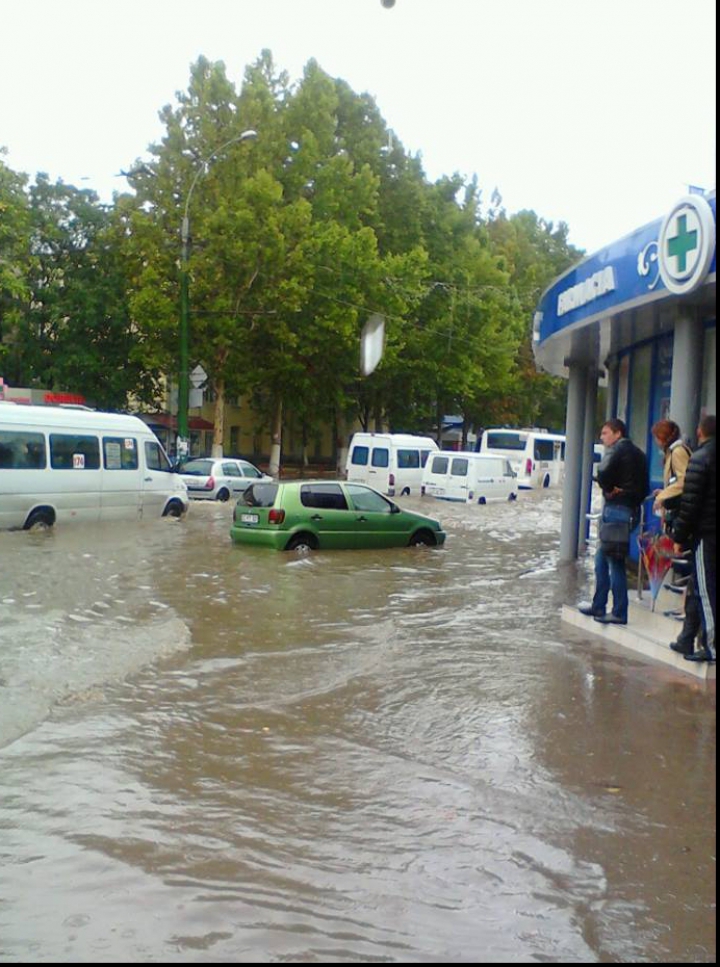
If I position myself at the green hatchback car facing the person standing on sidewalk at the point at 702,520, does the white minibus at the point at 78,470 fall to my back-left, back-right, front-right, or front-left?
back-right

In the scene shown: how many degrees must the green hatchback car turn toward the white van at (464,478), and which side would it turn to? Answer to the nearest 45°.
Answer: approximately 45° to its left

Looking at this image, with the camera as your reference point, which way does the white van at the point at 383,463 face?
facing away from the viewer and to the right of the viewer

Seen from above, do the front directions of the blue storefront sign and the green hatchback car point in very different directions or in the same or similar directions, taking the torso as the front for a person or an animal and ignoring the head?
very different directions

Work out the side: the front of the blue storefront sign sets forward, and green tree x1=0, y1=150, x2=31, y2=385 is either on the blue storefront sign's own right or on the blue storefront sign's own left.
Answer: on the blue storefront sign's own right

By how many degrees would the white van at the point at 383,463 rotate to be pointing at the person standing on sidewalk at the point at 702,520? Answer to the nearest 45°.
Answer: approximately 135° to its right

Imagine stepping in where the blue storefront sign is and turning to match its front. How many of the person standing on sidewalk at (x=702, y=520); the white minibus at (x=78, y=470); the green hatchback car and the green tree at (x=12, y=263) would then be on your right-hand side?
3

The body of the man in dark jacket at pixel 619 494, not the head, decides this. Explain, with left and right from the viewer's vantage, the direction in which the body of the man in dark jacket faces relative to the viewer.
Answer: facing to the left of the viewer
